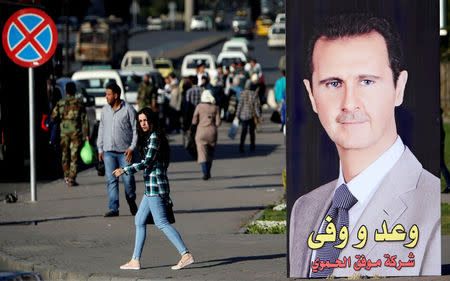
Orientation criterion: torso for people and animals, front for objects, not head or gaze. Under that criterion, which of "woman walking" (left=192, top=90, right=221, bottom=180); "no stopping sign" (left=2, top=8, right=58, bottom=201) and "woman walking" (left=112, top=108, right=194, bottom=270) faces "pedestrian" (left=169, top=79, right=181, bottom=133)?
"woman walking" (left=192, top=90, right=221, bottom=180)

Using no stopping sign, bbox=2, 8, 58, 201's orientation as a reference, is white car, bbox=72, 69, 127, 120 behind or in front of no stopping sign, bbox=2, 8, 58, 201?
behind

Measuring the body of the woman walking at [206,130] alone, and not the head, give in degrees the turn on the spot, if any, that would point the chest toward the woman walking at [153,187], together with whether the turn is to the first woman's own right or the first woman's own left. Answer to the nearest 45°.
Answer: approximately 180°

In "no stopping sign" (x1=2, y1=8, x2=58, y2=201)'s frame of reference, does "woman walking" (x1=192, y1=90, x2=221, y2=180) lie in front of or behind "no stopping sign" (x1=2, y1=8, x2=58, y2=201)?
behind

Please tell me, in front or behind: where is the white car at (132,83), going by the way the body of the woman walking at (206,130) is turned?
in front

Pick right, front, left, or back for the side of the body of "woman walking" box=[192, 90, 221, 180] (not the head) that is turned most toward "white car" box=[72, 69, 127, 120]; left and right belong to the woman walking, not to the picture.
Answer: front

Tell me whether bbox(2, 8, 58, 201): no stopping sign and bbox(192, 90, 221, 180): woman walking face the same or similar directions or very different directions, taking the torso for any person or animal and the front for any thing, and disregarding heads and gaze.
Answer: very different directions

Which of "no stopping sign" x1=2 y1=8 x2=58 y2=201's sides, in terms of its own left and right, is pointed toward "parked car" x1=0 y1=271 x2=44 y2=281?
front

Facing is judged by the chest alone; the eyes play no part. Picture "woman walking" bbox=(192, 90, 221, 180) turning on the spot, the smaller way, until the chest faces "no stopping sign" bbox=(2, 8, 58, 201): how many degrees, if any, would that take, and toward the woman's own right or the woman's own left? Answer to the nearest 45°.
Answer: approximately 135° to the woman's own left

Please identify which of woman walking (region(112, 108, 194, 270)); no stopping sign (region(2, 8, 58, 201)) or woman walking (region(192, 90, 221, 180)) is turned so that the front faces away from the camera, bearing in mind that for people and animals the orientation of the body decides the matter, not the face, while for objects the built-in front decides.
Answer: woman walking (region(192, 90, 221, 180))

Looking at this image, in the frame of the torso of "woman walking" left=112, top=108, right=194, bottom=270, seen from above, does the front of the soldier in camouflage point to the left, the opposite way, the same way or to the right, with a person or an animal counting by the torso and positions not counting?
to the right

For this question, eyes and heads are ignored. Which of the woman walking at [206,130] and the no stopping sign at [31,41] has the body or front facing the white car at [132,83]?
the woman walking

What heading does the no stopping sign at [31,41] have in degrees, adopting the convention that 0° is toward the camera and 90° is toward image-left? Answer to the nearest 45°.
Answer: approximately 0°

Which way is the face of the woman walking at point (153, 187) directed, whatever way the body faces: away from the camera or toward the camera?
toward the camera
